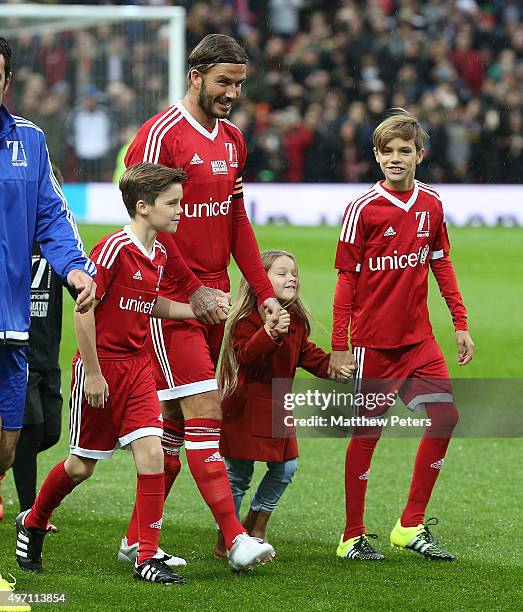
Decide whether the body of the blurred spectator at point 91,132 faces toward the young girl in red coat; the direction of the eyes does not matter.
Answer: yes

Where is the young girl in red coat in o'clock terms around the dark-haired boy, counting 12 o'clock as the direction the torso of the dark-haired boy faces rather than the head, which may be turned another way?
The young girl in red coat is roughly at 9 o'clock from the dark-haired boy.

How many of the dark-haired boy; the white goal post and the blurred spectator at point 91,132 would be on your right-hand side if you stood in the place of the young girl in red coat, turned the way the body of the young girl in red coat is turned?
1

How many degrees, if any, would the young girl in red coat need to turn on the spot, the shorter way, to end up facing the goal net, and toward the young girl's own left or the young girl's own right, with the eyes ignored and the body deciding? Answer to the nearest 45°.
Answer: approximately 135° to the young girl's own left

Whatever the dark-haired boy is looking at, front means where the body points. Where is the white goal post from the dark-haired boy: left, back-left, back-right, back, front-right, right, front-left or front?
back-left

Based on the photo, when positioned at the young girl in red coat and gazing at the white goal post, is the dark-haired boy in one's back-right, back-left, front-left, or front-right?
back-left

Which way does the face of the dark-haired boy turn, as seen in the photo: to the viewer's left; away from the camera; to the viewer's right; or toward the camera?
to the viewer's right

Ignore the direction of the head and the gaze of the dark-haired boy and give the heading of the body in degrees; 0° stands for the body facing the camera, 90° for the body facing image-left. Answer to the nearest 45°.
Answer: approximately 315°
